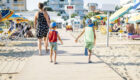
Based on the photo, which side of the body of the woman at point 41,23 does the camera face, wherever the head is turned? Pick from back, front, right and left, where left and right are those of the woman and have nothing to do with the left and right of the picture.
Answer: back
